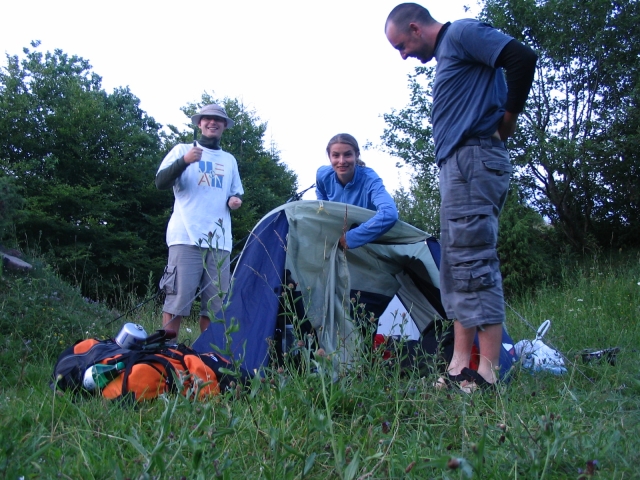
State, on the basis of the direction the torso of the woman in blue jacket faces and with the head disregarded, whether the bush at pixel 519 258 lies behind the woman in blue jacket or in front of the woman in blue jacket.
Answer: behind

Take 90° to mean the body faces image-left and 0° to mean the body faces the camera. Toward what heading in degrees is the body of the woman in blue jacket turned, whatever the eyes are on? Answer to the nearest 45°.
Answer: approximately 0°

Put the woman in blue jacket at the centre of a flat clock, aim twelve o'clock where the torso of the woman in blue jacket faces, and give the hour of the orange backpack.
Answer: The orange backpack is roughly at 1 o'clock from the woman in blue jacket.

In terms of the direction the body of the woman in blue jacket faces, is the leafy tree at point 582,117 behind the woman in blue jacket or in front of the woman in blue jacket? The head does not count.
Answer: behind

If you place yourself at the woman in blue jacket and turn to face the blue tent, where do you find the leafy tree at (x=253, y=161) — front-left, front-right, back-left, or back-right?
back-right

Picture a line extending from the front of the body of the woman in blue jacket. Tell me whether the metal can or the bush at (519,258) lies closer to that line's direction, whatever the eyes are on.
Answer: the metal can

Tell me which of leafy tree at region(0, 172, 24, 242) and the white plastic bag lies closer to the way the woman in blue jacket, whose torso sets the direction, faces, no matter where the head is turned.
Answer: the white plastic bag

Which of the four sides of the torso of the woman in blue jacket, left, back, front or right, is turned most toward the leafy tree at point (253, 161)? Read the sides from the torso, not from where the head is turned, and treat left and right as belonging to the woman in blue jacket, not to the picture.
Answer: back

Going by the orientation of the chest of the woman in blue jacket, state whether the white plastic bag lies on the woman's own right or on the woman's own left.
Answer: on the woman's own left

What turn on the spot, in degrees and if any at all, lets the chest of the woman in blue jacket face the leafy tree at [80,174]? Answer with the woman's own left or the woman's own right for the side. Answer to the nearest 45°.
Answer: approximately 135° to the woman's own right

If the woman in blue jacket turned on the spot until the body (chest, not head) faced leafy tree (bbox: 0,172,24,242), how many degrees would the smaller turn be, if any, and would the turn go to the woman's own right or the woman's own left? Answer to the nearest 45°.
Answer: approximately 135° to the woman's own right

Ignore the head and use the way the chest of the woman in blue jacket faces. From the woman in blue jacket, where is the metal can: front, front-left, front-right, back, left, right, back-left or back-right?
front-right
